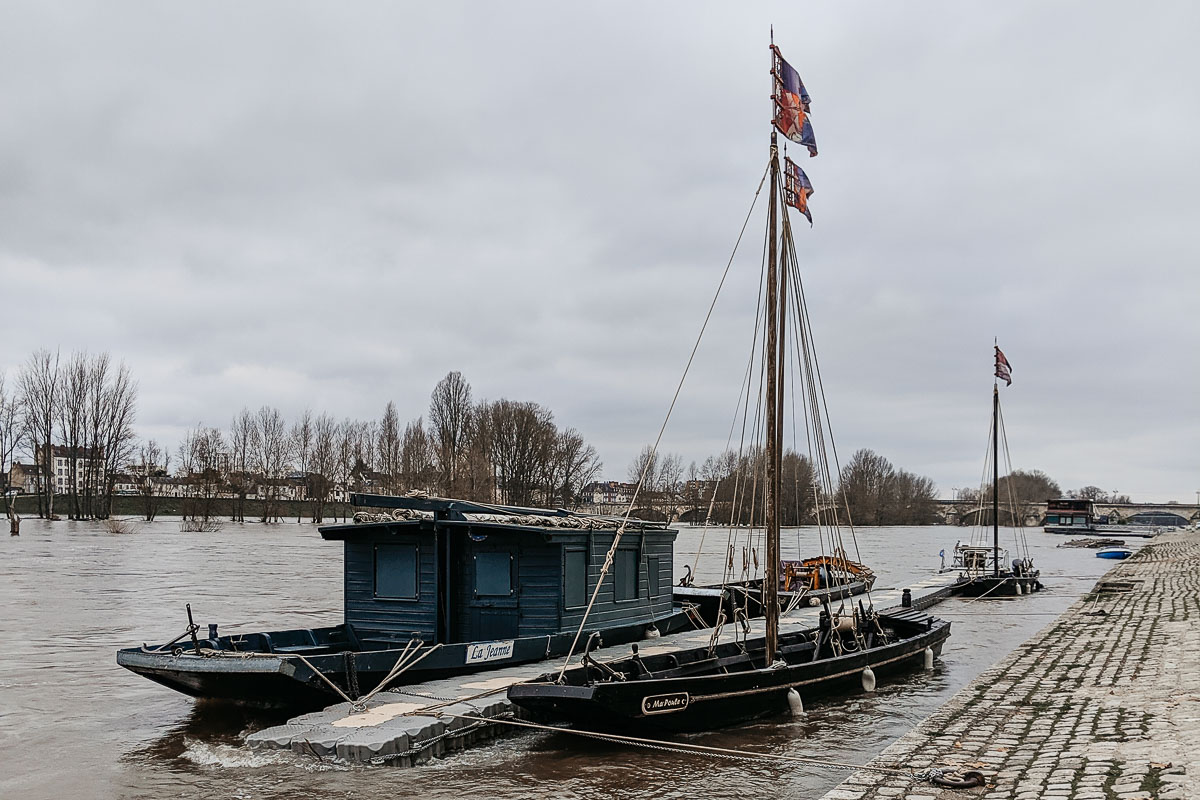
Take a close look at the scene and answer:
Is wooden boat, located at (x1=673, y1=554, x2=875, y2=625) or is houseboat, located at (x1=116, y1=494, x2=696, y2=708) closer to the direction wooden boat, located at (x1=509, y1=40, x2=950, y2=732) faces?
the houseboat

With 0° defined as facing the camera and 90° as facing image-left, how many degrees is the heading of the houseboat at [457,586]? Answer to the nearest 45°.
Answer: approximately 45°

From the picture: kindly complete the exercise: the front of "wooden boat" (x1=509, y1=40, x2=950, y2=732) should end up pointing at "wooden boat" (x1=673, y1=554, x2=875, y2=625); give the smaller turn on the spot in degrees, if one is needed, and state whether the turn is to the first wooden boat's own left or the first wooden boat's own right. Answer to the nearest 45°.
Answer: approximately 135° to the first wooden boat's own right

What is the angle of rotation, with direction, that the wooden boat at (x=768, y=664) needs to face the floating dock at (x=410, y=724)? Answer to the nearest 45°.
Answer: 0° — it already faces it

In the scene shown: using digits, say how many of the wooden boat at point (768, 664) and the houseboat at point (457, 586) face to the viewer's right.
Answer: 0

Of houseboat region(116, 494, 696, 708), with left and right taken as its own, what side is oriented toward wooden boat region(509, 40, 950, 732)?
left
